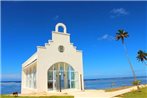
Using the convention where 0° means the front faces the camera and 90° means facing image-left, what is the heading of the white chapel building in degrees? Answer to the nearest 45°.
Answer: approximately 315°

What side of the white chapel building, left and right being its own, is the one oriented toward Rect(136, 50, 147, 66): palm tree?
left
